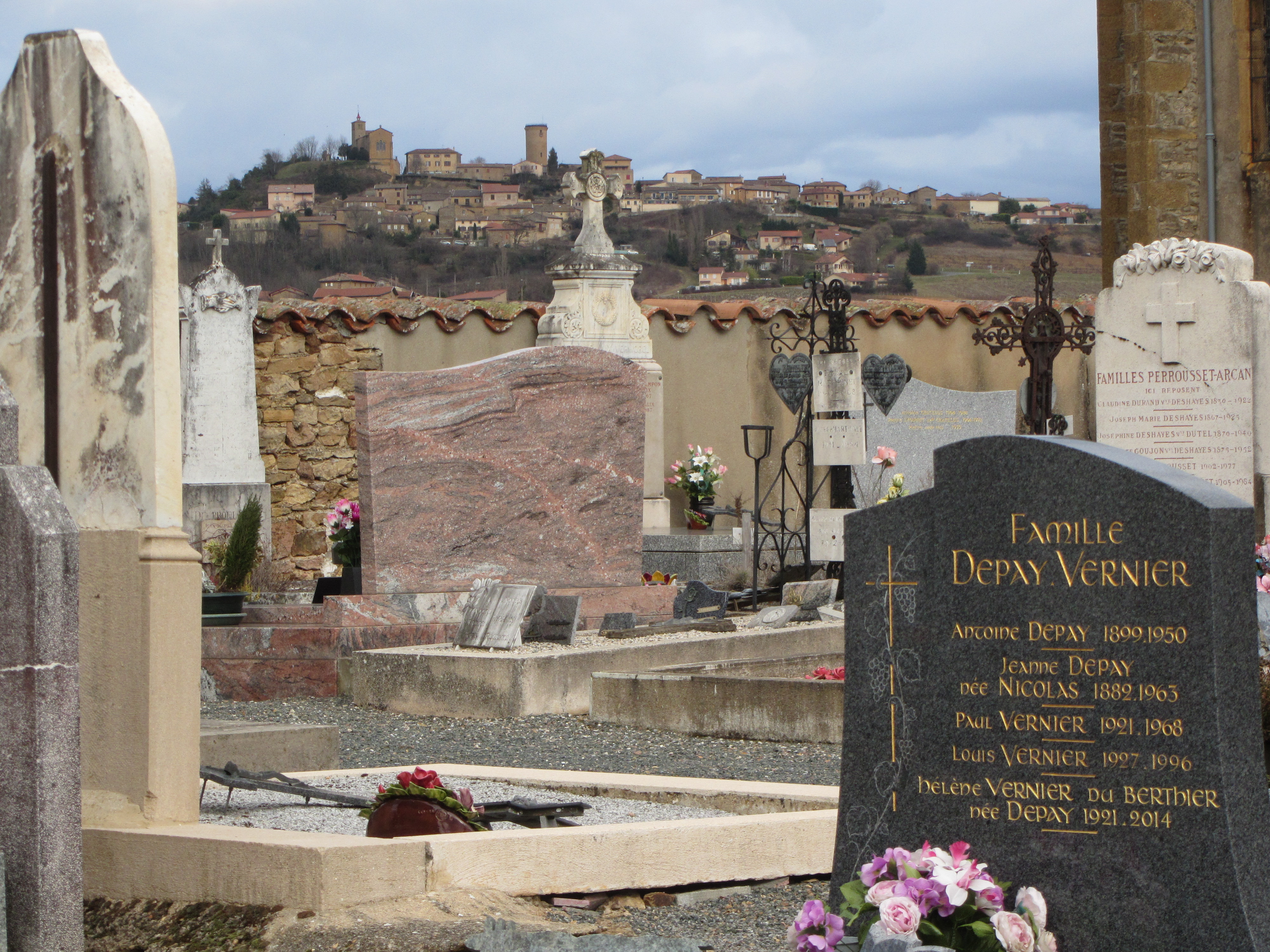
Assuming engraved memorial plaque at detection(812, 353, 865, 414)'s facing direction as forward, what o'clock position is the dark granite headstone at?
The dark granite headstone is roughly at 12 o'clock from the engraved memorial plaque.

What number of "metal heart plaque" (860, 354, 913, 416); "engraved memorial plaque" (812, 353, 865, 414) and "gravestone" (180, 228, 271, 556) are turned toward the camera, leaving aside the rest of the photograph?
3

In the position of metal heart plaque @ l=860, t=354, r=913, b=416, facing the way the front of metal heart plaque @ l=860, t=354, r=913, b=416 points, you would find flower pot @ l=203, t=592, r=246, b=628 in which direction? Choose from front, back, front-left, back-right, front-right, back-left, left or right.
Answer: front-right

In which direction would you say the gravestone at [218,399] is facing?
toward the camera

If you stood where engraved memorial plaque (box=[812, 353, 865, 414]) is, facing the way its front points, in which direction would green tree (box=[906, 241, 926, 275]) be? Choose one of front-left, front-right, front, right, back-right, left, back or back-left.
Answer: back

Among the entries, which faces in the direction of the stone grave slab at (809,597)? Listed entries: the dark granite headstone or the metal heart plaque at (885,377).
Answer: the metal heart plaque

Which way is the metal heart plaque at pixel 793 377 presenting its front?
toward the camera

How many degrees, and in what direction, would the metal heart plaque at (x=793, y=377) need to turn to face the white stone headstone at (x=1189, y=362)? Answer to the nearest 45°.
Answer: approximately 45° to its left

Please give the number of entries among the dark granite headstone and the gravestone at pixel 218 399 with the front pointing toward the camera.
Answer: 2

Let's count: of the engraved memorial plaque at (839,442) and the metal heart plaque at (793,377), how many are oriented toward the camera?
2
